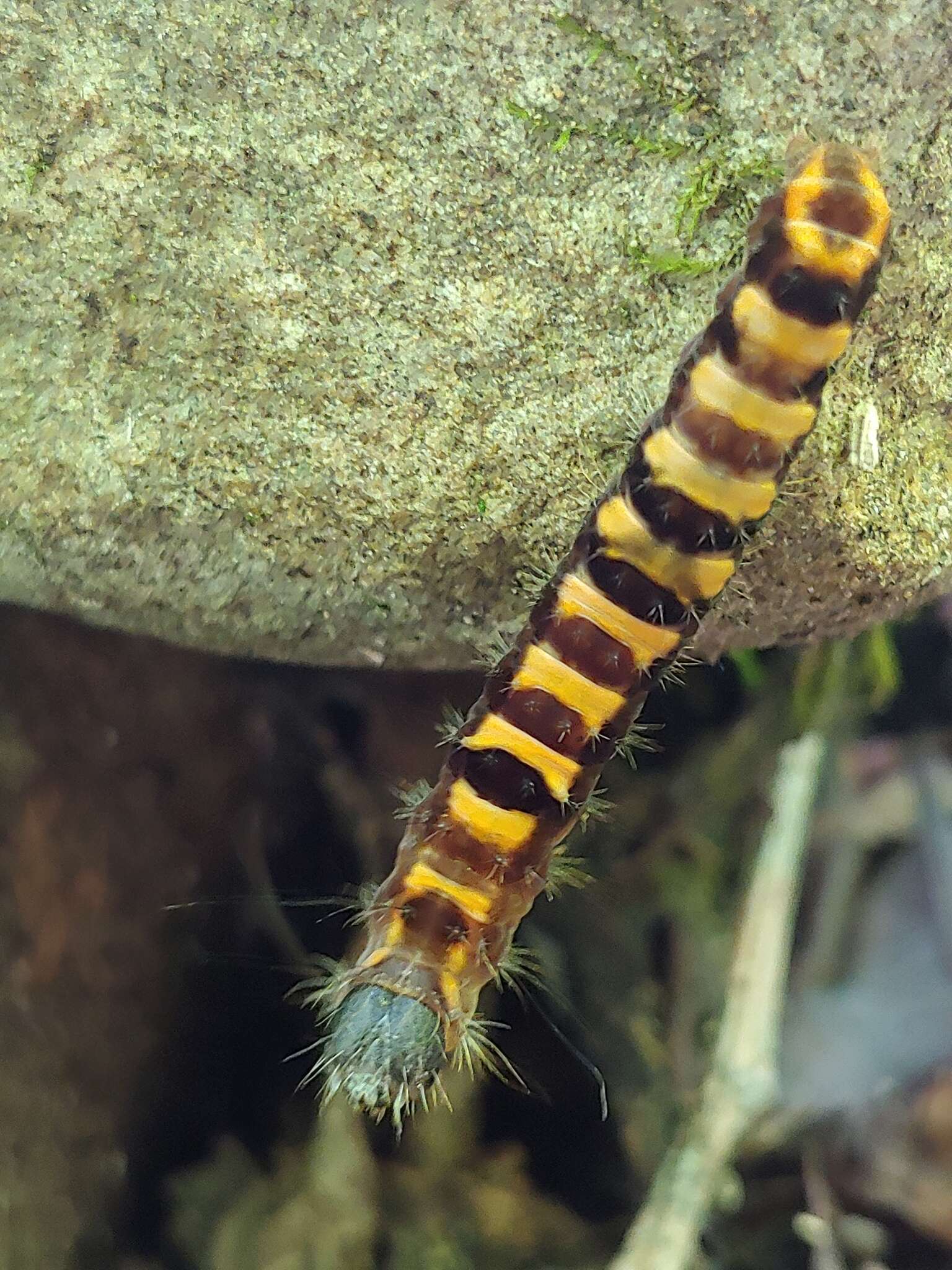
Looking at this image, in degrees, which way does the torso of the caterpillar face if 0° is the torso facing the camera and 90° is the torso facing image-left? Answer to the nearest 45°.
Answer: approximately 45°
